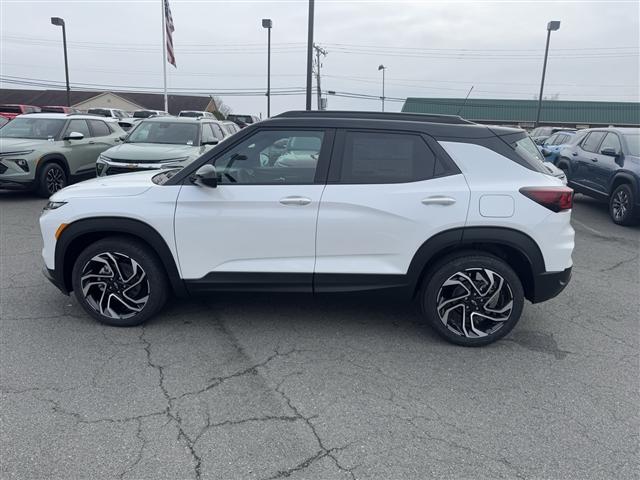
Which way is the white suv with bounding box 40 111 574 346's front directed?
to the viewer's left

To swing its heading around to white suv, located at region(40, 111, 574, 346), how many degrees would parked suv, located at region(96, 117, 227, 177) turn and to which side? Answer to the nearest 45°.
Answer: approximately 45° to its left

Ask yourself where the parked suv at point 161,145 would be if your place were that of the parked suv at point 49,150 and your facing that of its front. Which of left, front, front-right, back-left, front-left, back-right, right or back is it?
left

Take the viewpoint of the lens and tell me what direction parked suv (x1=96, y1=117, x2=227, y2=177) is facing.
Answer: facing the viewer and to the left of the viewer

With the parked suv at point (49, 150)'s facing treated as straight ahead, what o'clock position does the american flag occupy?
The american flag is roughly at 5 o'clock from the parked suv.

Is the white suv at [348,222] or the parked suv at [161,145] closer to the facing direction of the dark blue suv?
the white suv

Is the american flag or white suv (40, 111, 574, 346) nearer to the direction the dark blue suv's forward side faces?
the white suv

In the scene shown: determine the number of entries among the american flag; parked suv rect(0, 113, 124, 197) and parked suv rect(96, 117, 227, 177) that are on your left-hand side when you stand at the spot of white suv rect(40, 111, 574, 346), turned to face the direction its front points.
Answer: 0

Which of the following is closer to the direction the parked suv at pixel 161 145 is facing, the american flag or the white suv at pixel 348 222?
the white suv

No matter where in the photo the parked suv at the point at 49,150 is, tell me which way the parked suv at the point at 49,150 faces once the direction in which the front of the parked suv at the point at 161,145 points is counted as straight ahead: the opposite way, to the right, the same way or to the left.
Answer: the same way

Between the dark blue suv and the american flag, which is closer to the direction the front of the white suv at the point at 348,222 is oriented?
the american flag

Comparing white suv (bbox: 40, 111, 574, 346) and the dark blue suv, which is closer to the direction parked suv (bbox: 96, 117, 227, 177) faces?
the white suv

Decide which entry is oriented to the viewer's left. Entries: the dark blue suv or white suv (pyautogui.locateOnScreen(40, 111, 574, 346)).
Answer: the white suv
